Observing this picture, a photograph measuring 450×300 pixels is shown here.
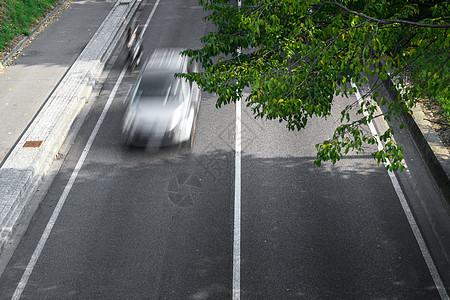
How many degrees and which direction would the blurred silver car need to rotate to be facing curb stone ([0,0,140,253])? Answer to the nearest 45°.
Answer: approximately 135° to its right

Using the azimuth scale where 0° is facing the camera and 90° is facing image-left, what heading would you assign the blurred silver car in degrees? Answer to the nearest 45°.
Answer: approximately 0°
